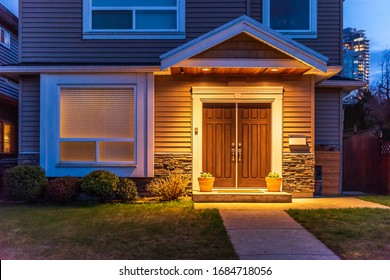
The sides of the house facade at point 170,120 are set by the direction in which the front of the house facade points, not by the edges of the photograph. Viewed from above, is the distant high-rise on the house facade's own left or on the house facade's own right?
on the house facade's own left

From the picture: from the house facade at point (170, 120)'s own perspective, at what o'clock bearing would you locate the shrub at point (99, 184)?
The shrub is roughly at 2 o'clock from the house facade.

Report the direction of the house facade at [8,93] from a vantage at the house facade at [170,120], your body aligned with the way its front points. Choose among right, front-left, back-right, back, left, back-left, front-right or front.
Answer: back-right

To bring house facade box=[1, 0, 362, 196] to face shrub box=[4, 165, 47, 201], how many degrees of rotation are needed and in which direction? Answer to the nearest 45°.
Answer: approximately 90° to its right

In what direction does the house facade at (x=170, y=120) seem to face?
toward the camera

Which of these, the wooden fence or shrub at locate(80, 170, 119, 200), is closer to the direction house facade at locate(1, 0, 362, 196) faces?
the shrub

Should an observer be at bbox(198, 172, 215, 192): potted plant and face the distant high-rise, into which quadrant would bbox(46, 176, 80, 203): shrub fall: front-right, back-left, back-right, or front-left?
back-left
